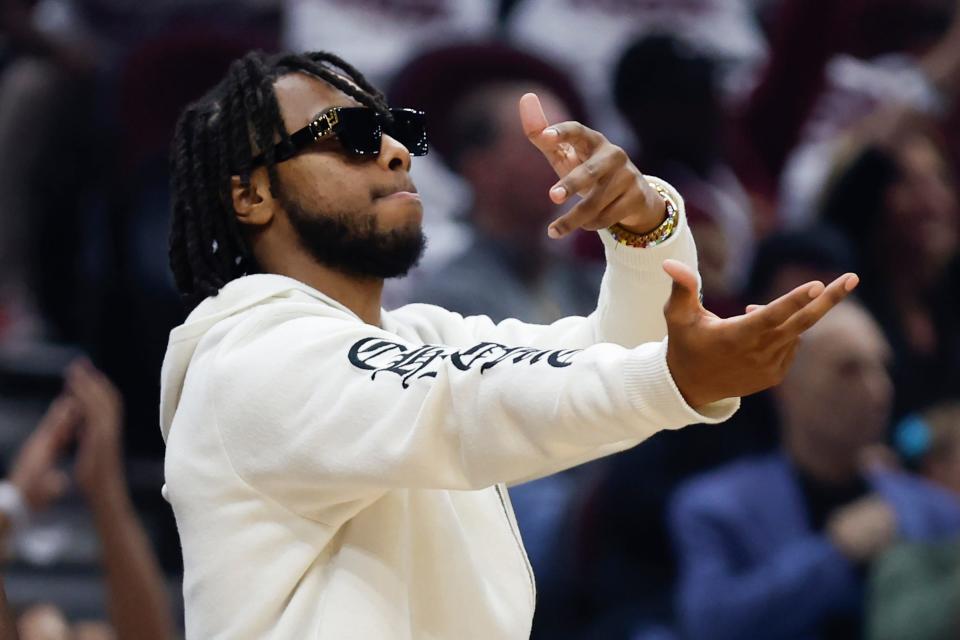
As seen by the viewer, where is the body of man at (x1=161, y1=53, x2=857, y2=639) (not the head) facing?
to the viewer's right

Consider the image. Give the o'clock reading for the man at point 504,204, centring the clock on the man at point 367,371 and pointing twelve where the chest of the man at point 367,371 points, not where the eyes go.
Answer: the man at point 504,204 is roughly at 9 o'clock from the man at point 367,371.

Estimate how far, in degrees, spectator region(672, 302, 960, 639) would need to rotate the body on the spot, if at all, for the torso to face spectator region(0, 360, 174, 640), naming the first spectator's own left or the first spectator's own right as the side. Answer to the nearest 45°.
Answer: approximately 90° to the first spectator's own right

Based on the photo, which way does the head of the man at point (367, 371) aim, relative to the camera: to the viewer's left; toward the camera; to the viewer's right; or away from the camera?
to the viewer's right

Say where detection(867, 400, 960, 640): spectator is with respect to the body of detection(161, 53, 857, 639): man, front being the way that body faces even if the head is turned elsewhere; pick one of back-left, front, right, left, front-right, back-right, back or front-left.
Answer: front-left

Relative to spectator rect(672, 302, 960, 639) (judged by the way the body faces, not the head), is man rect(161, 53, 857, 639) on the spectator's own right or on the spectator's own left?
on the spectator's own right

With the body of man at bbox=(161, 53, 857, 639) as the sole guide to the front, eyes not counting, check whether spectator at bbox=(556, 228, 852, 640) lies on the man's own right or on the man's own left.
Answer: on the man's own left

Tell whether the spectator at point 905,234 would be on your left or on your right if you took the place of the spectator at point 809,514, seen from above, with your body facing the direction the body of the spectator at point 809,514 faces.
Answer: on your left

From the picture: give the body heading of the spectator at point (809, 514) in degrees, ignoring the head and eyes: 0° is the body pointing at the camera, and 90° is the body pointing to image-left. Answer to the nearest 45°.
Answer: approximately 315°

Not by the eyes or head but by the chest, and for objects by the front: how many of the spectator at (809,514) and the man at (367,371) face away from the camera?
0
